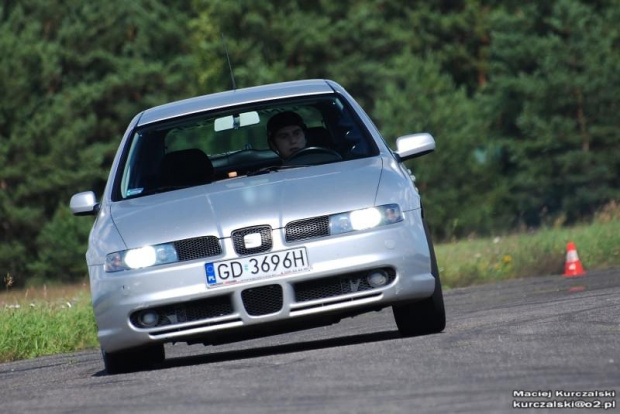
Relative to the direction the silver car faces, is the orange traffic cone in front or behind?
behind

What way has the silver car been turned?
toward the camera
